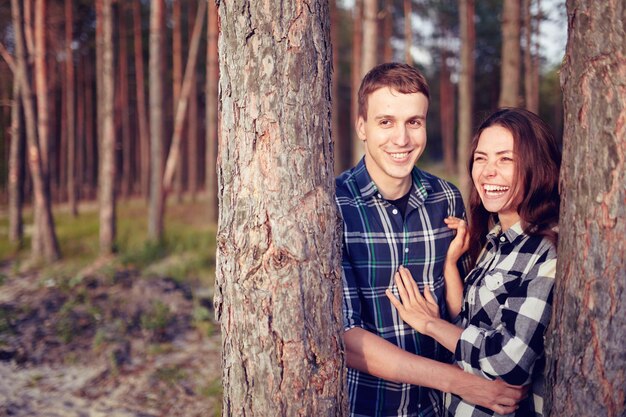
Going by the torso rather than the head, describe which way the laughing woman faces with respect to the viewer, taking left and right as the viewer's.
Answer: facing the viewer and to the left of the viewer

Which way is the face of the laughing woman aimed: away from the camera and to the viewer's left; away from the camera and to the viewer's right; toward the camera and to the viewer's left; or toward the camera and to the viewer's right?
toward the camera and to the viewer's left

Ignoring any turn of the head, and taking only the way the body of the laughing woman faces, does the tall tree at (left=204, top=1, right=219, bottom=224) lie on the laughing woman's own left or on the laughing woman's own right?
on the laughing woman's own right

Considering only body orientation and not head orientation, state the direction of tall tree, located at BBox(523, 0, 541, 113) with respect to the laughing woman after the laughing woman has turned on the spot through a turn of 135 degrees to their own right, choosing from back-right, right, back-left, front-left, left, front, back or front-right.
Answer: front

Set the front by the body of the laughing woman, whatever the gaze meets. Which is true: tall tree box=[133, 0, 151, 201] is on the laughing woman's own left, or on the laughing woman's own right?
on the laughing woman's own right

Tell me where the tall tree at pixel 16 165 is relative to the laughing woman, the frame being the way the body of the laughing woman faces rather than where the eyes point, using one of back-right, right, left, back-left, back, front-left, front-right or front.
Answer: right

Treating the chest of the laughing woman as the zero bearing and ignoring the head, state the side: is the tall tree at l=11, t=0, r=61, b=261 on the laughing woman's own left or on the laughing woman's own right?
on the laughing woman's own right

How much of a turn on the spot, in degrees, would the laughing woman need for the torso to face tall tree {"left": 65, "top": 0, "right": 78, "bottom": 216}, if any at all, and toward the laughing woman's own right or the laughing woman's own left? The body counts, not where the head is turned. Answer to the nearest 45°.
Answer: approximately 90° to the laughing woman's own right

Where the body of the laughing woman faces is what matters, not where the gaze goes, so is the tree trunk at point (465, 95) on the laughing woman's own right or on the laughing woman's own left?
on the laughing woman's own right

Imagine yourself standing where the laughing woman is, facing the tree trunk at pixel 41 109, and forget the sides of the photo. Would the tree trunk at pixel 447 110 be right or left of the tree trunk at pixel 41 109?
right
